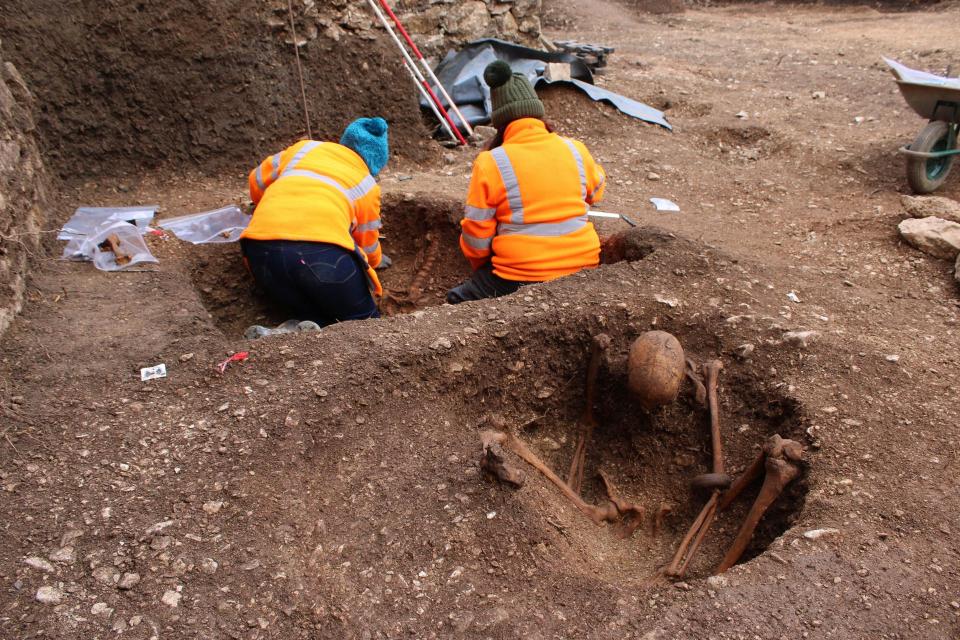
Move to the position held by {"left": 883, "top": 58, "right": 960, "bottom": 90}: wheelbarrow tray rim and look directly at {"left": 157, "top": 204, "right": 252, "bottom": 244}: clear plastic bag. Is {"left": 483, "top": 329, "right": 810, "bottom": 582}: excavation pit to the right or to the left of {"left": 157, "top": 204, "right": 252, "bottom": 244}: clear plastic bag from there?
left

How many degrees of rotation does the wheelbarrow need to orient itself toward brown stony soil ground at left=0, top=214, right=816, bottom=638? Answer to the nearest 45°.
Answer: approximately 45° to its left

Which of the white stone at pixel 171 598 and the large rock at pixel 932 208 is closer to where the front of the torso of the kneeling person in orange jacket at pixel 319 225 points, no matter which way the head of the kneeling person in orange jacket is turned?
the large rock

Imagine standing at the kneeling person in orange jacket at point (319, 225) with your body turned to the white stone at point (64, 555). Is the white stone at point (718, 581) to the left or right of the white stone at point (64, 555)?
left

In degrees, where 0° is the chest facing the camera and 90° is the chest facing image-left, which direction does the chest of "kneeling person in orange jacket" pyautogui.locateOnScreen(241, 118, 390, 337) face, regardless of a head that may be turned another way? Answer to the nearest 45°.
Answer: approximately 225°

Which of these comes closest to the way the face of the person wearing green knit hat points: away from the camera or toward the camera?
away from the camera

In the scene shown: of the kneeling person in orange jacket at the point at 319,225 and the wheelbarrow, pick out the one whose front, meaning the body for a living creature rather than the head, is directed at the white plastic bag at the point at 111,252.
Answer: the wheelbarrow

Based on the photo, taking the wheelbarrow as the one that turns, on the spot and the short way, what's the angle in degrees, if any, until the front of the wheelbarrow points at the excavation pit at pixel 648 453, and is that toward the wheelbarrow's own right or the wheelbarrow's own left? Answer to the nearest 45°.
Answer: approximately 45° to the wheelbarrow's own left

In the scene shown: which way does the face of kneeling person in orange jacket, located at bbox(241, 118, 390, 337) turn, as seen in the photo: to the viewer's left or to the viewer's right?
to the viewer's right
